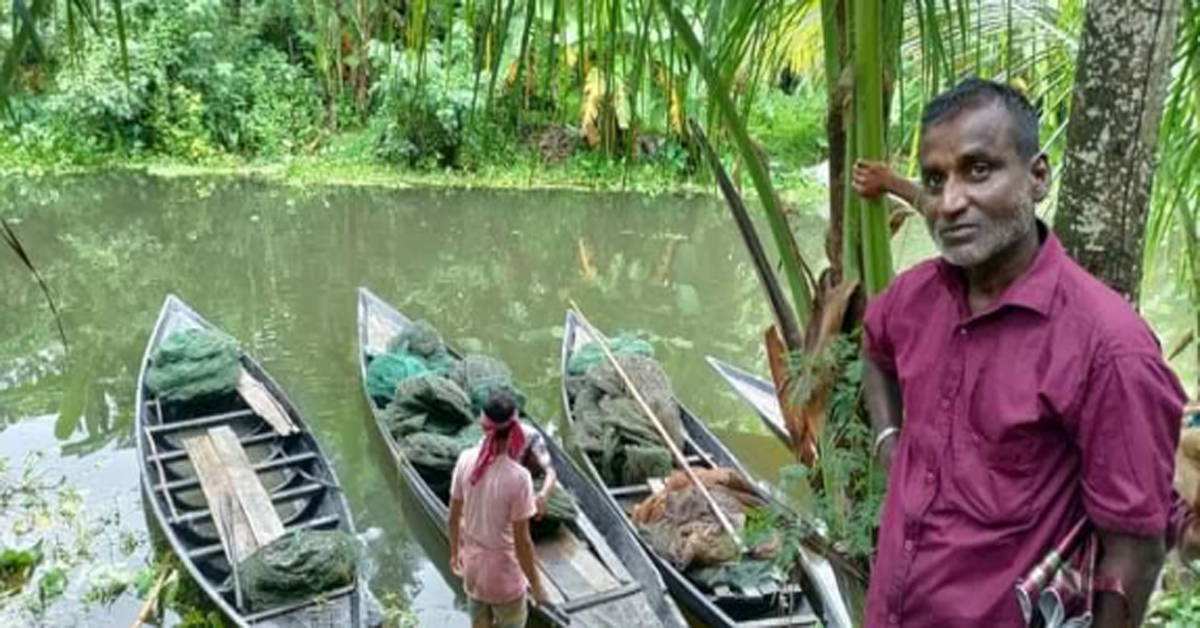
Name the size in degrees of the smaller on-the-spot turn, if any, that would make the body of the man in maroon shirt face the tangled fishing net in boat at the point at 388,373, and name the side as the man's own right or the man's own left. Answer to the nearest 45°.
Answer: approximately 90° to the man's own right

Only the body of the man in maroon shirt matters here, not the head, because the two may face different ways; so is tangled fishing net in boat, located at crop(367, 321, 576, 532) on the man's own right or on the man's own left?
on the man's own right

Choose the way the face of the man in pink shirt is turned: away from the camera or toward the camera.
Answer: away from the camera

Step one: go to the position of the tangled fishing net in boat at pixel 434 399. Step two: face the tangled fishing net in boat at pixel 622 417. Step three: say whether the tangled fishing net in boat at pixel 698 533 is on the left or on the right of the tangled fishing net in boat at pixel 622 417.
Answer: right

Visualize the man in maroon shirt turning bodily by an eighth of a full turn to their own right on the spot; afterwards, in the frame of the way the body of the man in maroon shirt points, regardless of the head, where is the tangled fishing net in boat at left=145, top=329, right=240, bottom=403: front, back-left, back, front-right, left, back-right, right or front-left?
front-right
